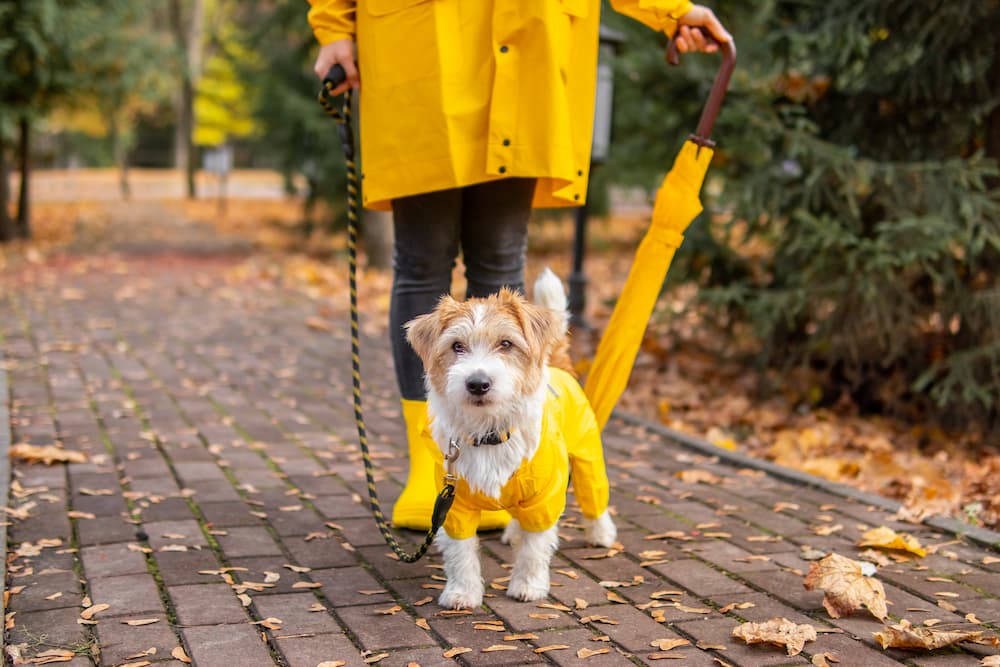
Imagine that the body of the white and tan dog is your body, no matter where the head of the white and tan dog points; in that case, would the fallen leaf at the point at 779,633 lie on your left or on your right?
on your left

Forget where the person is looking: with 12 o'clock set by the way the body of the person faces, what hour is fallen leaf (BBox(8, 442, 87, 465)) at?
The fallen leaf is roughly at 4 o'clock from the person.

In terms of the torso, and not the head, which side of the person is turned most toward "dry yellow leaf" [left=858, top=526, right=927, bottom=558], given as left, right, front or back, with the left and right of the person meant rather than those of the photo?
left

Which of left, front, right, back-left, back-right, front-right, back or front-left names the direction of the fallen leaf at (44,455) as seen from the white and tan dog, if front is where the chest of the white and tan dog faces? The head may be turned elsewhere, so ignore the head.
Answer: right

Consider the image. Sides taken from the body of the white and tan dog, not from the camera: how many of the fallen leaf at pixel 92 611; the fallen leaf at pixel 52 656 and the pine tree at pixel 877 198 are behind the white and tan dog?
1

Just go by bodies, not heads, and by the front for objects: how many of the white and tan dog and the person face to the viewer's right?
0

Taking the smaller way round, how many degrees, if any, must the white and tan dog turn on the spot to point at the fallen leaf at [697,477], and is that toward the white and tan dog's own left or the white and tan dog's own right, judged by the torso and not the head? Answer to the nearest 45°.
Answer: approximately 180°

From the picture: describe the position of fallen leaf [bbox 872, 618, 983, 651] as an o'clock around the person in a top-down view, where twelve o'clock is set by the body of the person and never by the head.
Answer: The fallen leaf is roughly at 10 o'clock from the person.

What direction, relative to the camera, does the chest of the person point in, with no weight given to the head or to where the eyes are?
toward the camera

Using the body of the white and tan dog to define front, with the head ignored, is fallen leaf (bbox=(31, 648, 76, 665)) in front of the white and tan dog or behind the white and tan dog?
in front

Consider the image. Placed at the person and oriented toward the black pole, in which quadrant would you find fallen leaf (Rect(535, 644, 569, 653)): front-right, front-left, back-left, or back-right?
back-right

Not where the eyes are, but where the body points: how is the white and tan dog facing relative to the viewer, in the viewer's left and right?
facing the viewer and to the left of the viewer

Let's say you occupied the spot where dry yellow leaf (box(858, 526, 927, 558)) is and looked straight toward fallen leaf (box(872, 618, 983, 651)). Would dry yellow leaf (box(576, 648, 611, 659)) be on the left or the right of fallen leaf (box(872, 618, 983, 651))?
right

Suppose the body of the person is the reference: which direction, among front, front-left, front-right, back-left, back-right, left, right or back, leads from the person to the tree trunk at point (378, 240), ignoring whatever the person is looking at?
back
